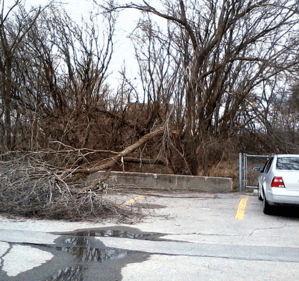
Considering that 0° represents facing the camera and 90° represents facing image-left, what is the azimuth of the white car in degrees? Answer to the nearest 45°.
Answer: approximately 180°
